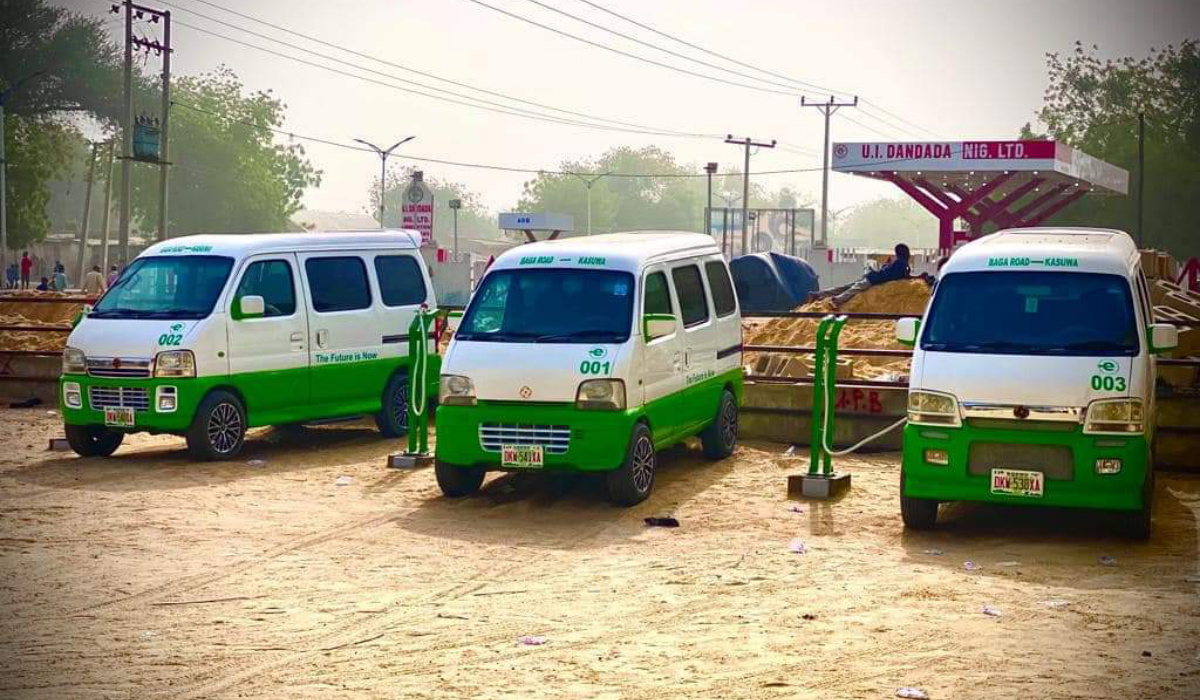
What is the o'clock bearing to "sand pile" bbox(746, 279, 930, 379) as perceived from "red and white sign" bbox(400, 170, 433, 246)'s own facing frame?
The sand pile is roughly at 10 o'clock from the red and white sign.

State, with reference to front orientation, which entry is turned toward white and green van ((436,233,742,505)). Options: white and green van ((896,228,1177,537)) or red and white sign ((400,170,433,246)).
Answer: the red and white sign

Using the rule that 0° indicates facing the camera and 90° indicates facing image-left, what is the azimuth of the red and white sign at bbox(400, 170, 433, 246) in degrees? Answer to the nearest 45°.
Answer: approximately 0°

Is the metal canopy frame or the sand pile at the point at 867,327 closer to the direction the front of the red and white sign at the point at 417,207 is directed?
the sand pile

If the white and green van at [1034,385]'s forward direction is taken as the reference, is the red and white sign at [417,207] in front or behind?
behind

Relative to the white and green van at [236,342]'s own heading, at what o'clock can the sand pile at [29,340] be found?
The sand pile is roughly at 4 o'clock from the white and green van.

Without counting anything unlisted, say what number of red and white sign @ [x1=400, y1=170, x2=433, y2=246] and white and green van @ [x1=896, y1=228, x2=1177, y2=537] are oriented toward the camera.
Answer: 2

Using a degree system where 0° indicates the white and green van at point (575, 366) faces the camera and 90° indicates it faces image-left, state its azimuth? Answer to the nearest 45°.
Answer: approximately 45°

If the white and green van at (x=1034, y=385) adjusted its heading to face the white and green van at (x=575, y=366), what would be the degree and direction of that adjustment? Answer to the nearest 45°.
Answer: approximately 90° to its right

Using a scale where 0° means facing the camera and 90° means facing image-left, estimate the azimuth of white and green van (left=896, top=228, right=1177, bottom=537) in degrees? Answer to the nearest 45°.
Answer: approximately 0°

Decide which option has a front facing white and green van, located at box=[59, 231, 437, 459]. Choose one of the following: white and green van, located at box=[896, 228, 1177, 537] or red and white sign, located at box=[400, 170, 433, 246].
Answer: the red and white sign
